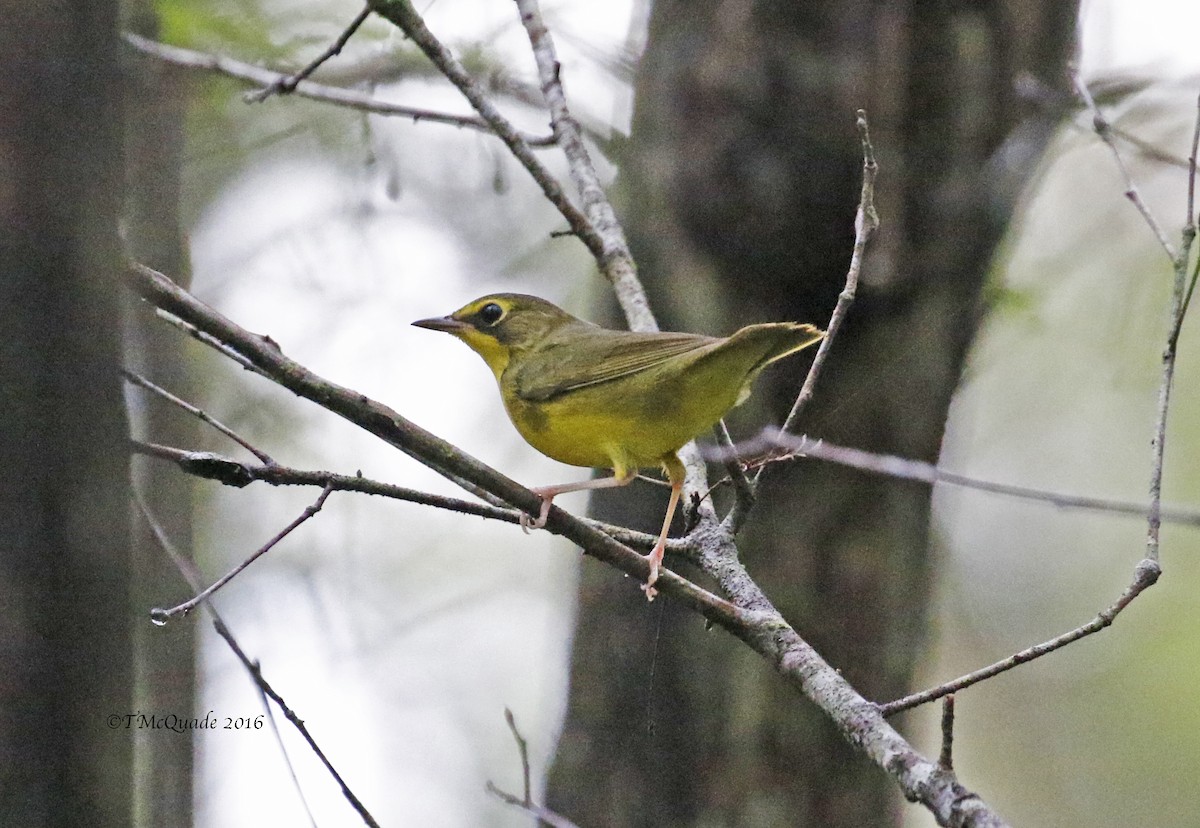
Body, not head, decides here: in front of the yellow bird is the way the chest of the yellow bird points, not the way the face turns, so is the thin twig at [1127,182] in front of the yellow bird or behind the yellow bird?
behind

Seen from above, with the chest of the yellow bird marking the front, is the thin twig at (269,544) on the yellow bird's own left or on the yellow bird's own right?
on the yellow bird's own left

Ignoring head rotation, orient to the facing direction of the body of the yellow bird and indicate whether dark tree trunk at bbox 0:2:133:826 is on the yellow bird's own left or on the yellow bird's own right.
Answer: on the yellow bird's own left

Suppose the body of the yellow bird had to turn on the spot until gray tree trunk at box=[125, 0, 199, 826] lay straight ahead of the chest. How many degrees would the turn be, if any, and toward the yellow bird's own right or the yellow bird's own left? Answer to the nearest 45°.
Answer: approximately 45° to the yellow bird's own right

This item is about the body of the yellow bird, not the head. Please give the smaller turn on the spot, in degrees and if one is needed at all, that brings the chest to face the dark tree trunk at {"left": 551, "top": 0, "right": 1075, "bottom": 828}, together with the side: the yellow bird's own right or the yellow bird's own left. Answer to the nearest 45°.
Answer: approximately 135° to the yellow bird's own right

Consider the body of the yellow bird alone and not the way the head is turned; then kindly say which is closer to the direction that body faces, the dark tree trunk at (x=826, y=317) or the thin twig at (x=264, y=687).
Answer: the thin twig

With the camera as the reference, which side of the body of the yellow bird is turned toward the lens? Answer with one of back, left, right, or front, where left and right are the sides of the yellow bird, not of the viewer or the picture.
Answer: left
